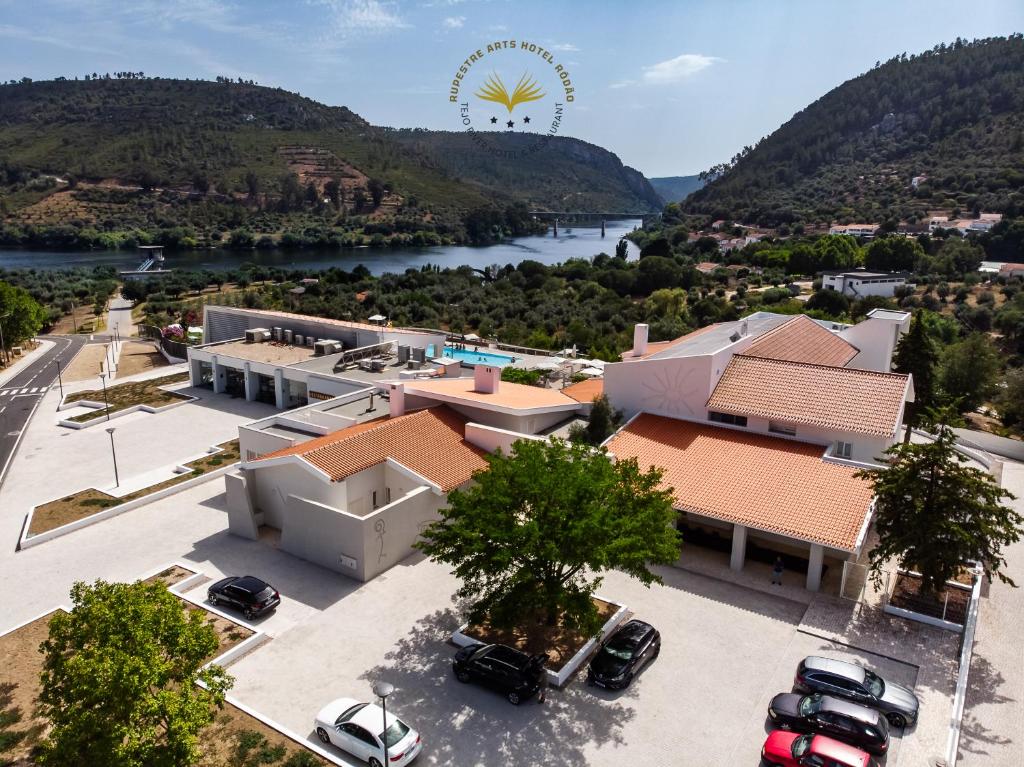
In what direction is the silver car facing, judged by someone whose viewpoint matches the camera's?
facing the viewer and to the right of the viewer

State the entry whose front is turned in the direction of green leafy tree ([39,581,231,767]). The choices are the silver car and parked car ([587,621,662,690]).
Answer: the parked car

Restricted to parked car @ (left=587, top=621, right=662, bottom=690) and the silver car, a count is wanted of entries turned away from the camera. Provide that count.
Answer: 0

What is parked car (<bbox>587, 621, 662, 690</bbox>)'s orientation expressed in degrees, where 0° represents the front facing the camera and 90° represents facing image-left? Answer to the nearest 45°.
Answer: approximately 45°
